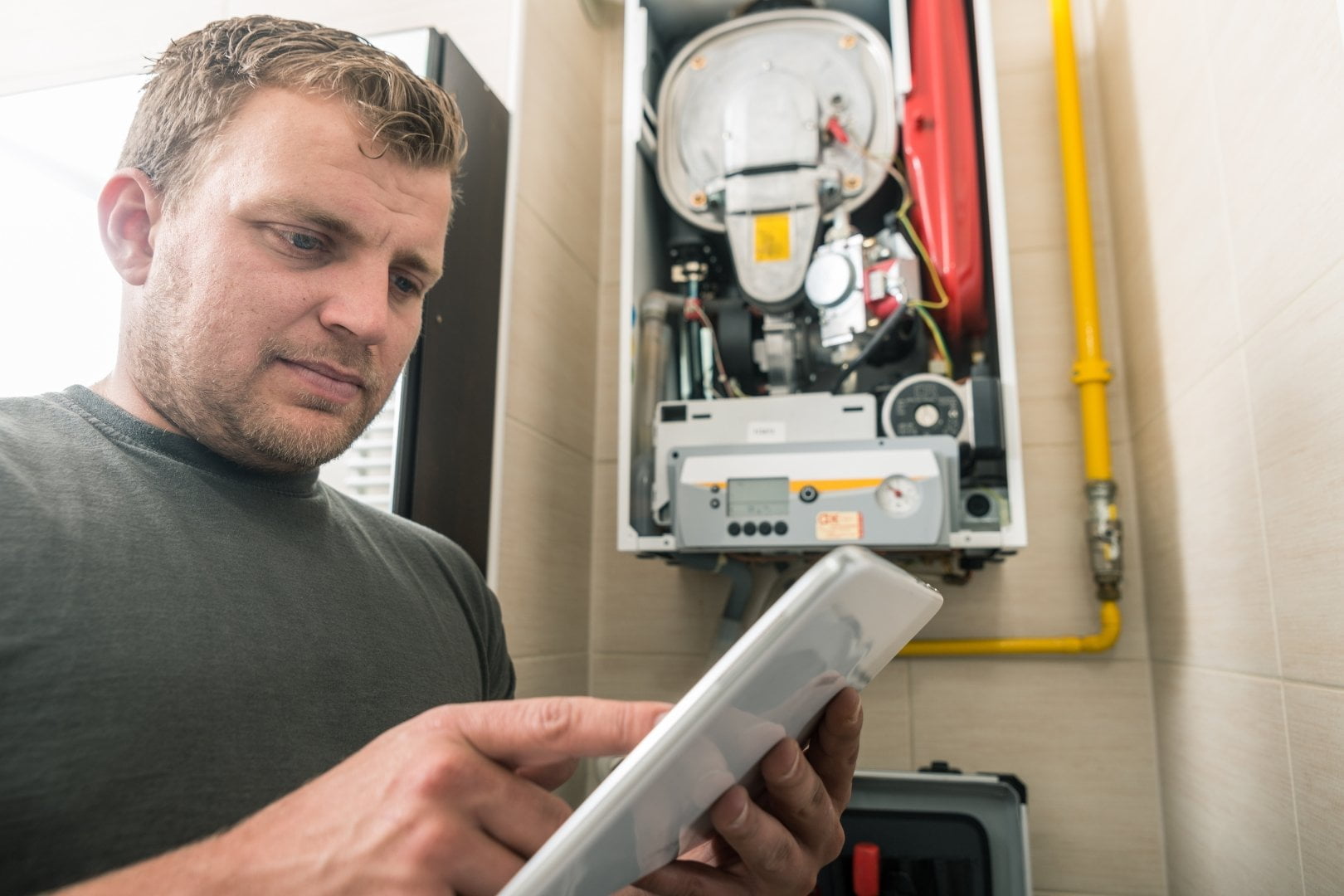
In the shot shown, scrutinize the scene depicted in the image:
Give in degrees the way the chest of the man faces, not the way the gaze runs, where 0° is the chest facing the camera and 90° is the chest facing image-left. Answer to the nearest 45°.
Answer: approximately 315°

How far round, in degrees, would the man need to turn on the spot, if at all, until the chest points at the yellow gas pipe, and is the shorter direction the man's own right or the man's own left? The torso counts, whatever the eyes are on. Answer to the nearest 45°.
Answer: approximately 90° to the man's own left

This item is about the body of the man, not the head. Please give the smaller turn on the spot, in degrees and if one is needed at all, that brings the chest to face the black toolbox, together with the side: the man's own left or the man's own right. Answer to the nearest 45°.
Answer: approximately 90° to the man's own left
